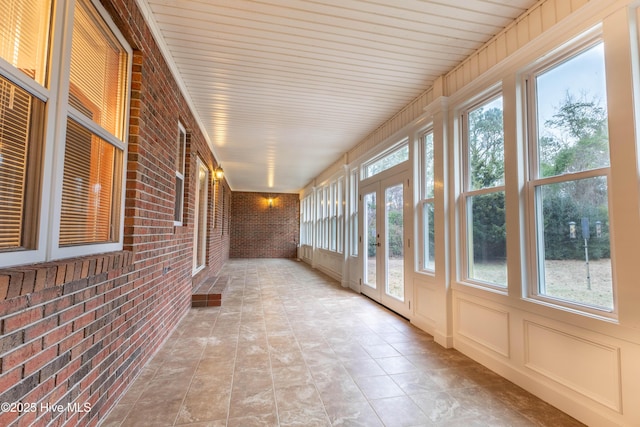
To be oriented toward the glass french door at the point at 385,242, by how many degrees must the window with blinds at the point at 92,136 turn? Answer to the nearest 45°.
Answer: approximately 45° to its left

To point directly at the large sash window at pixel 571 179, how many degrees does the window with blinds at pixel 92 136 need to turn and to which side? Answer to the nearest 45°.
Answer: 0° — it already faces it

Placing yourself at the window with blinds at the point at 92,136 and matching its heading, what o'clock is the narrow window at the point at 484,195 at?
The narrow window is roughly at 11 o'clock from the window with blinds.

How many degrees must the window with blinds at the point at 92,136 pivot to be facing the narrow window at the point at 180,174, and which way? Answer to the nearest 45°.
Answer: approximately 90° to its left

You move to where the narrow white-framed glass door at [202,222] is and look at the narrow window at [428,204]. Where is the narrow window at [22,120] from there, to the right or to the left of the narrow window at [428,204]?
right

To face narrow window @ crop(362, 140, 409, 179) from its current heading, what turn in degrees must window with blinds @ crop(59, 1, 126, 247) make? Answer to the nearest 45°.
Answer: approximately 45° to its left

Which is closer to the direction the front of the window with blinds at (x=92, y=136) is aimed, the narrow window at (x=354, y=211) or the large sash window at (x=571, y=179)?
the large sash window

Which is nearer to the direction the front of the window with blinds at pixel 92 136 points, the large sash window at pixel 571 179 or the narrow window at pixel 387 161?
the large sash window

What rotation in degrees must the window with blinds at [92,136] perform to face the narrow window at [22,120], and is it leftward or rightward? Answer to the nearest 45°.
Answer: approximately 90° to its right

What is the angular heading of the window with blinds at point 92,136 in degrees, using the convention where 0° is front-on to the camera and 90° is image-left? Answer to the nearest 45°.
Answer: approximately 315°

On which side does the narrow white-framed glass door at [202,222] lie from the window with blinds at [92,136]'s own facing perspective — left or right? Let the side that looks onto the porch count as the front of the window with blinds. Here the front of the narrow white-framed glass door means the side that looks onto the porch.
on its left
